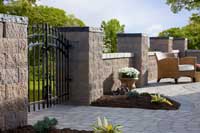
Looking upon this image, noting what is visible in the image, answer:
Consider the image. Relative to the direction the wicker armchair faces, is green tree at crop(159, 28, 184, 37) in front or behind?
behind

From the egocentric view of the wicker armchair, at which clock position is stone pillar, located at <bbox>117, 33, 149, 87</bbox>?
The stone pillar is roughly at 3 o'clock from the wicker armchair.

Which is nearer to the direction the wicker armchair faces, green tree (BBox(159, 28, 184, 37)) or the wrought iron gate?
the wrought iron gate

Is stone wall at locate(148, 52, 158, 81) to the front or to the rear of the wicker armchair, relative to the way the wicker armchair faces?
to the rear

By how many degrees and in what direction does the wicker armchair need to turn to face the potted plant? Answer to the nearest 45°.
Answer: approximately 90° to its right

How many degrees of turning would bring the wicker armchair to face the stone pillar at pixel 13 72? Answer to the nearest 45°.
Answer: approximately 45° to its right

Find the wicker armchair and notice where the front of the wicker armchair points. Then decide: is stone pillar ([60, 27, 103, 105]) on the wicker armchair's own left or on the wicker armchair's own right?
on the wicker armchair's own right
